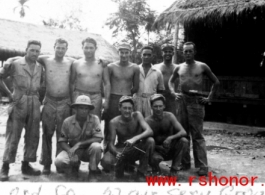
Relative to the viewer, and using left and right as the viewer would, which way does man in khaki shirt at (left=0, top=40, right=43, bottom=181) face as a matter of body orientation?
facing the viewer and to the right of the viewer

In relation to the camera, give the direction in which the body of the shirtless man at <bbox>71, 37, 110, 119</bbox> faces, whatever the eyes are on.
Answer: toward the camera

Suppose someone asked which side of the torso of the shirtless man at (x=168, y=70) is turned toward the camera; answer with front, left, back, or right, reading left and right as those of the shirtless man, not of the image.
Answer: front

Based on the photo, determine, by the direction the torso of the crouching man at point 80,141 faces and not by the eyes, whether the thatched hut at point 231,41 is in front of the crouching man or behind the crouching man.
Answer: behind

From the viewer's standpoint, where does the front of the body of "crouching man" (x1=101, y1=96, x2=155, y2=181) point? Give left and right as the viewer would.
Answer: facing the viewer

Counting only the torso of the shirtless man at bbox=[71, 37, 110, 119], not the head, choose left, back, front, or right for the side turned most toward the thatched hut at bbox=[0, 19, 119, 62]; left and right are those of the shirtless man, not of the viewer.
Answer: back

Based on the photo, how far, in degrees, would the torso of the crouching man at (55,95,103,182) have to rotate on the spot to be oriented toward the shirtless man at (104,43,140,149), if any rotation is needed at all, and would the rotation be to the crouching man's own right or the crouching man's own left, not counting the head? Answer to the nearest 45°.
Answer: approximately 135° to the crouching man's own left

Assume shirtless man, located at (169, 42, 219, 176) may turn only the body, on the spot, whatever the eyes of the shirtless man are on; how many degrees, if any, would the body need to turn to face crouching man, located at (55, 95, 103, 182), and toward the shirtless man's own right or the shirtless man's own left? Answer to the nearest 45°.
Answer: approximately 45° to the shirtless man's own right

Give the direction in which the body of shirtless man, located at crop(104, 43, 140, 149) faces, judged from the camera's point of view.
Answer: toward the camera
